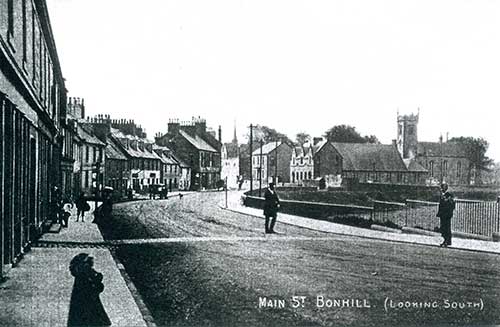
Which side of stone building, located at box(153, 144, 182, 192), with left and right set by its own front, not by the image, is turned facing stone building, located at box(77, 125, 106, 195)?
right

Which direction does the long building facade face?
to the viewer's right

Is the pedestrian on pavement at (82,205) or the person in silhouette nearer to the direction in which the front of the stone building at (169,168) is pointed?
the person in silhouette

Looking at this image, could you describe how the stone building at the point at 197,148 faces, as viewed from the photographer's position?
facing the viewer and to the right of the viewer

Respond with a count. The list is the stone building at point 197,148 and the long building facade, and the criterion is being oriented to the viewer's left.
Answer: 0

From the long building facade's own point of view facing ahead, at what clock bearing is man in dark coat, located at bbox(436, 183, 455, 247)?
The man in dark coat is roughly at 12 o'clock from the long building facade.

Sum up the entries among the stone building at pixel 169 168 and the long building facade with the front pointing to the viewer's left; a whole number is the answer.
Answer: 0

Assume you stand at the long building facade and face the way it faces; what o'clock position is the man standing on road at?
The man standing on road is roughly at 11 o'clock from the long building facade.

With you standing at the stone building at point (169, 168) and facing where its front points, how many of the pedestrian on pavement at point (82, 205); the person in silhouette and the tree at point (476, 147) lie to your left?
1

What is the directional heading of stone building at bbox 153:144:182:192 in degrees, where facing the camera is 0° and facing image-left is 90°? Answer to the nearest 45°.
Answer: approximately 315°

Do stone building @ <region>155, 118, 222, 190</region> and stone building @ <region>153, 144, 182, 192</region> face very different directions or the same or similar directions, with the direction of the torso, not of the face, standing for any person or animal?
same or similar directions

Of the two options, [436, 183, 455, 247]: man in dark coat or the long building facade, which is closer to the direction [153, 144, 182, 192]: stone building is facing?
the man in dark coat
